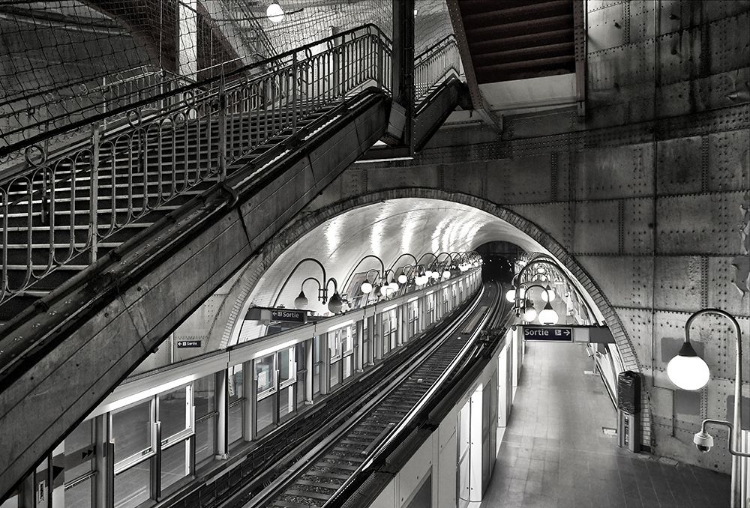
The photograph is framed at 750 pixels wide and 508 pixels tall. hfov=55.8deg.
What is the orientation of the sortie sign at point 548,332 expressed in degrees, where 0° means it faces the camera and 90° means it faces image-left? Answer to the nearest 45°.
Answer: approximately 0°

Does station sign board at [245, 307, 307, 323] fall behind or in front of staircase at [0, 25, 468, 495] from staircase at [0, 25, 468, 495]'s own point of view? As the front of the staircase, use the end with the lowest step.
behind

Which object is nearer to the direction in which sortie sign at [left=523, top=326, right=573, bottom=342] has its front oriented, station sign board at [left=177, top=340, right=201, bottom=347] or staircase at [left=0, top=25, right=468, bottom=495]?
the staircase

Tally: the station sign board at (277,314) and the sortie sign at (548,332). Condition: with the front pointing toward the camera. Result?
2

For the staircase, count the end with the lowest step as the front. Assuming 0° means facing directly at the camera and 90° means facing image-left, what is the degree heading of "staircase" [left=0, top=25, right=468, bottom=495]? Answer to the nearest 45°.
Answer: approximately 45°

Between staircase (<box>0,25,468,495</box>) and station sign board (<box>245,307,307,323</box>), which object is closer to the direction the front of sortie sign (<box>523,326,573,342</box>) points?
the staircase

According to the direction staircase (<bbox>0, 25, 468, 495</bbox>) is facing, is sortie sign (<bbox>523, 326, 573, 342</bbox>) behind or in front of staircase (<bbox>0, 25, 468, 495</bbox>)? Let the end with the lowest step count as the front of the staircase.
behind

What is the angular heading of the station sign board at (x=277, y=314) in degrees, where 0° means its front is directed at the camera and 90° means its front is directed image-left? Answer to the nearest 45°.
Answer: approximately 0°

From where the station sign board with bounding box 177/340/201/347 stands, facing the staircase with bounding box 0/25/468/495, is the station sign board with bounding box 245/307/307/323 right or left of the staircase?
left
